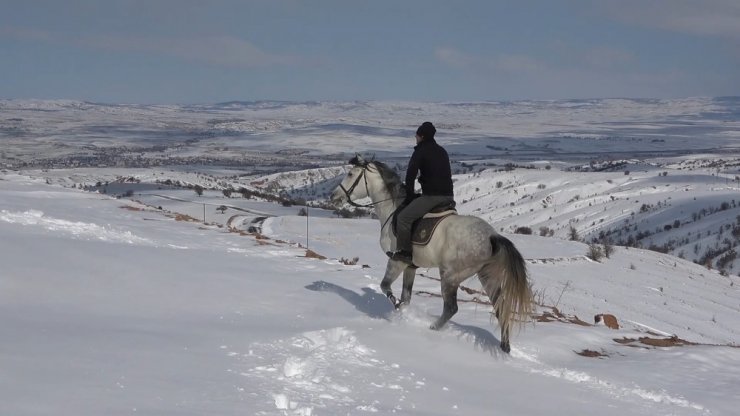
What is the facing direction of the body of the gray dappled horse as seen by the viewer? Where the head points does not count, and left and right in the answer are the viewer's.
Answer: facing away from the viewer and to the left of the viewer

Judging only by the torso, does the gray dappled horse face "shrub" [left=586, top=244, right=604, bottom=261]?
no

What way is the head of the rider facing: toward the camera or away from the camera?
away from the camera
